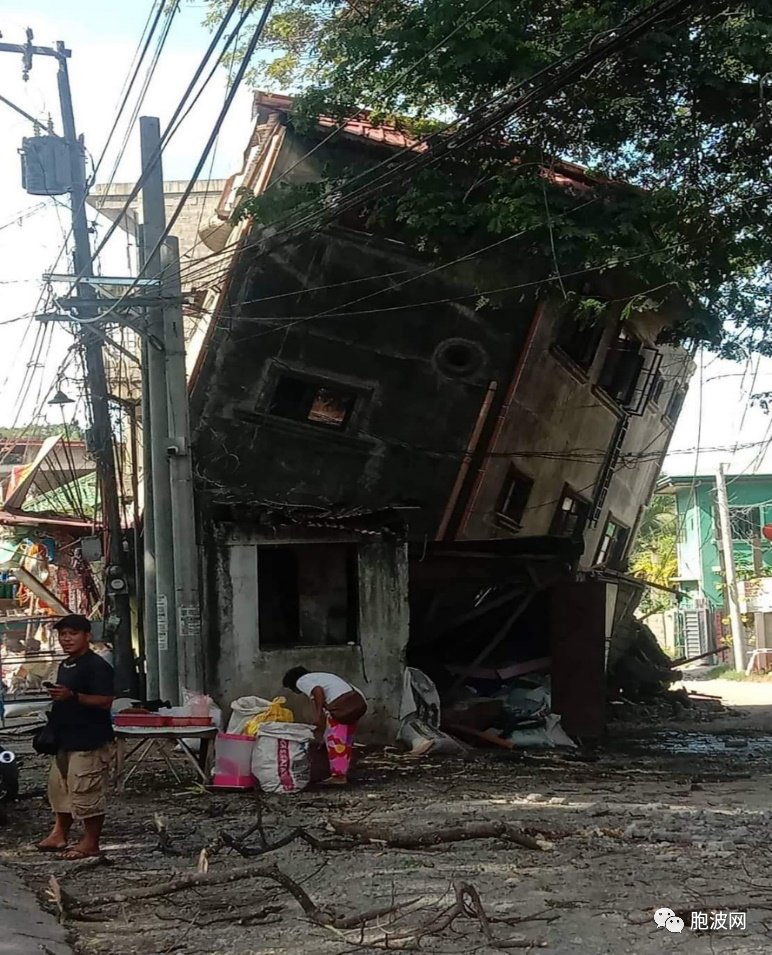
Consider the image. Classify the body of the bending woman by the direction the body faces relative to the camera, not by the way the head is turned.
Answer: to the viewer's left

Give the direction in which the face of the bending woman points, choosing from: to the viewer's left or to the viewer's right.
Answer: to the viewer's left

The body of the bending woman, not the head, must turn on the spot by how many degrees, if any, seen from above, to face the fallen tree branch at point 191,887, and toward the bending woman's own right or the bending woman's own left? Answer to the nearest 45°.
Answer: approximately 90° to the bending woman's own left

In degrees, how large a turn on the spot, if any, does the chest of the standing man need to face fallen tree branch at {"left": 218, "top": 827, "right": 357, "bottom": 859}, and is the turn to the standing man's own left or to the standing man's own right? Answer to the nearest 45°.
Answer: approximately 135° to the standing man's own left

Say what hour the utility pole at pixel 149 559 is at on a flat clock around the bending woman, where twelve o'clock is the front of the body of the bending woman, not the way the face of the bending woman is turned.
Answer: The utility pole is roughly at 2 o'clock from the bending woman.

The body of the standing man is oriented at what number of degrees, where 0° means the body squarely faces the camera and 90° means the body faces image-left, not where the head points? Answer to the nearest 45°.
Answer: approximately 45°

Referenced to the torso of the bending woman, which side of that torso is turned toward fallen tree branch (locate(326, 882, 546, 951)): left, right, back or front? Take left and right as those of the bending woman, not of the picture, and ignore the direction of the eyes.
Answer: left

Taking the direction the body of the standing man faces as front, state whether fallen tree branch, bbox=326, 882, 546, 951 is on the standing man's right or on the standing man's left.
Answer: on the standing man's left

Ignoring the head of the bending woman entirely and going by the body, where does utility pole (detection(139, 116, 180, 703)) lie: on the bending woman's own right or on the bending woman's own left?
on the bending woman's own right
